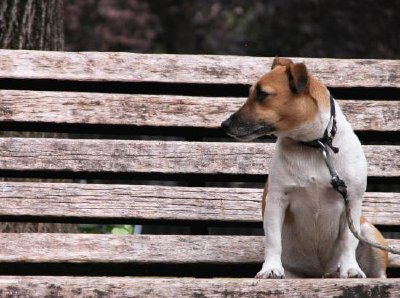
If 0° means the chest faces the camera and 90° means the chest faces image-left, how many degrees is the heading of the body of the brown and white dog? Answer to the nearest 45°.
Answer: approximately 0°

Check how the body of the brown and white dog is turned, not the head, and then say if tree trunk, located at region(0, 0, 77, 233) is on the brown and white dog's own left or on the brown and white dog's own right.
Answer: on the brown and white dog's own right

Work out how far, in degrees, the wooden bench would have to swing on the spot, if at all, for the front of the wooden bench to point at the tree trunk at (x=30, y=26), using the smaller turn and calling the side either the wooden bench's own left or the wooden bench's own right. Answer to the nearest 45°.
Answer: approximately 135° to the wooden bench's own right
